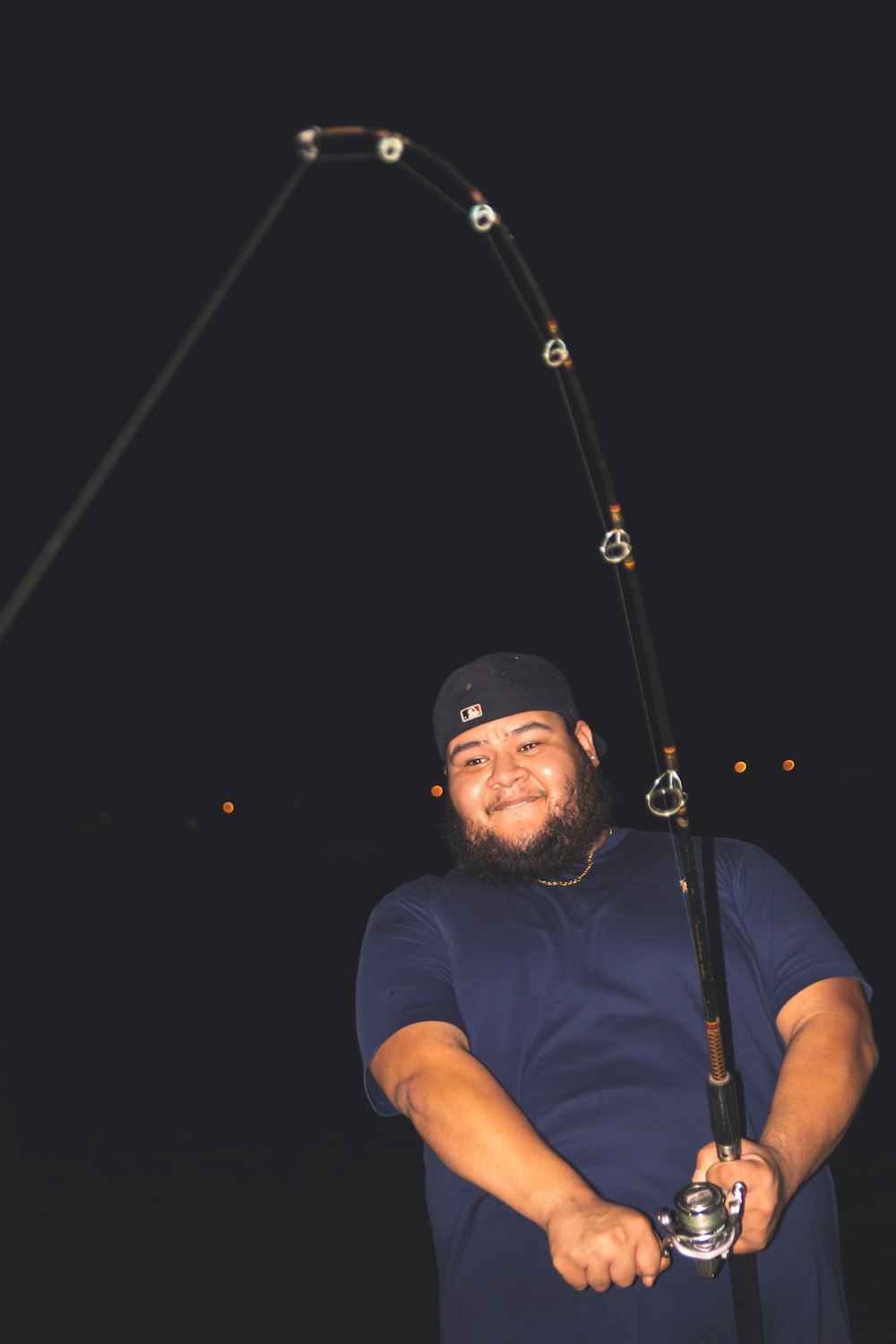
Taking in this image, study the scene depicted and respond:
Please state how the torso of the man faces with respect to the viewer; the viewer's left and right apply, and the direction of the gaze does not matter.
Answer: facing the viewer
